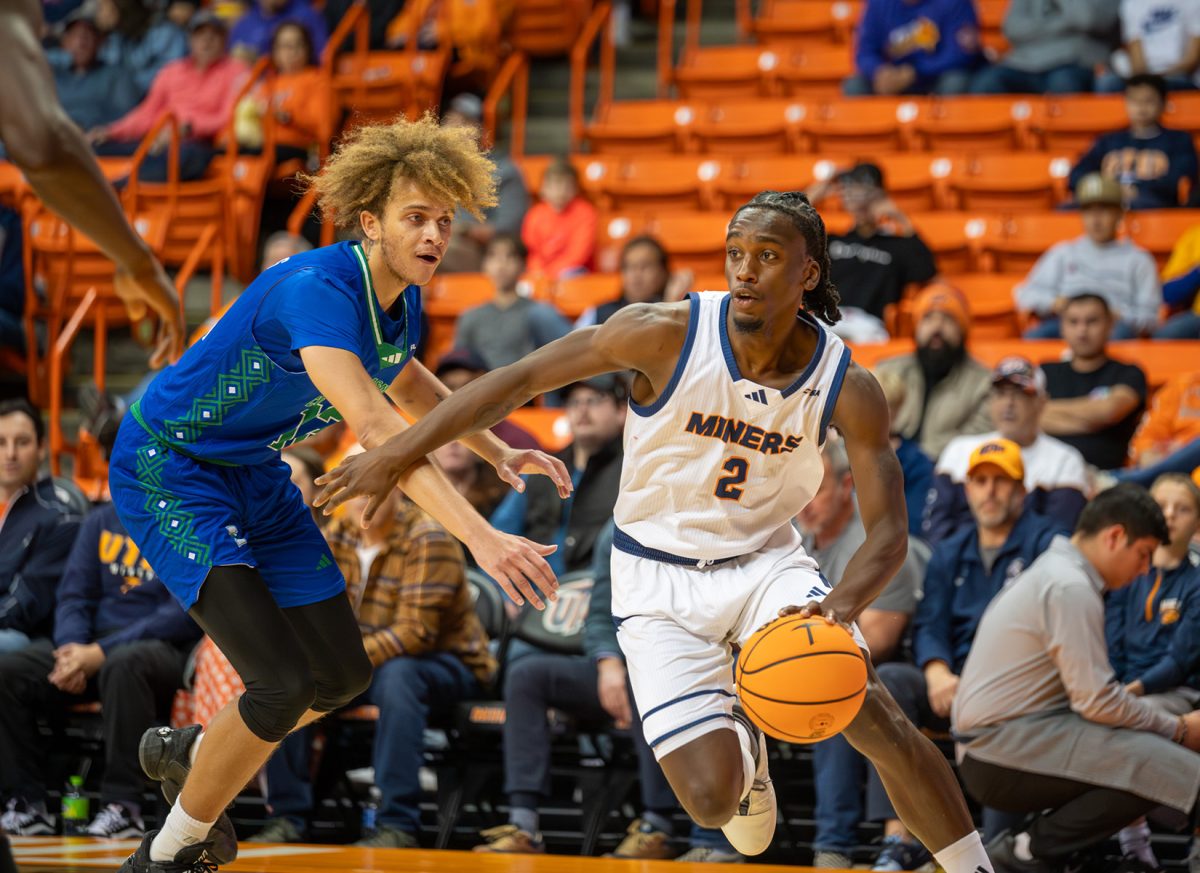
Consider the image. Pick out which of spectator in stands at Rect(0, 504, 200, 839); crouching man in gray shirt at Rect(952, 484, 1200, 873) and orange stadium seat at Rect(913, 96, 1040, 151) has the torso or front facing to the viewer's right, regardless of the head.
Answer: the crouching man in gray shirt

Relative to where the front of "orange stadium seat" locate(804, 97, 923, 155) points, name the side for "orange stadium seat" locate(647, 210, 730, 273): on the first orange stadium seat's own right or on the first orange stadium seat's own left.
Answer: on the first orange stadium seat's own right

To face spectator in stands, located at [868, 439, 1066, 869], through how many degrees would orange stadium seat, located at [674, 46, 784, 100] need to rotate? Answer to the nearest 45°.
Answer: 0° — it already faces them

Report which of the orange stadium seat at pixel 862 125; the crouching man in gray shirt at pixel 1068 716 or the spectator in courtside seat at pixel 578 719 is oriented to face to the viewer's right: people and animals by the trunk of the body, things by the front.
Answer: the crouching man in gray shirt

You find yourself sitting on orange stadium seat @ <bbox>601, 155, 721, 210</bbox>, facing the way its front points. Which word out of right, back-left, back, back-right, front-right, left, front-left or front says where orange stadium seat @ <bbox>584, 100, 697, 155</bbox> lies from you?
back

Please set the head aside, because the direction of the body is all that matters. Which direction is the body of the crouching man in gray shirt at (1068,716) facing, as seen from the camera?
to the viewer's right
